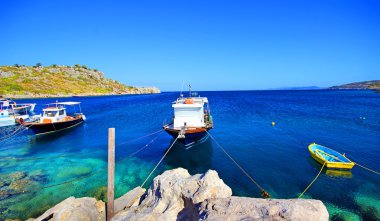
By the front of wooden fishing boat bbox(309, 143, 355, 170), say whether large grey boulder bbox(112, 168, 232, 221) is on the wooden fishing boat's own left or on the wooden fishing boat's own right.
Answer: on the wooden fishing boat's own left

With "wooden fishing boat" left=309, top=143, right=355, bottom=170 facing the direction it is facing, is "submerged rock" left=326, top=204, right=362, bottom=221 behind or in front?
behind

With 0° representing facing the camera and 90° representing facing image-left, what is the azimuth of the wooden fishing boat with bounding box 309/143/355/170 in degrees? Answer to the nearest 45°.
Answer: approximately 135°

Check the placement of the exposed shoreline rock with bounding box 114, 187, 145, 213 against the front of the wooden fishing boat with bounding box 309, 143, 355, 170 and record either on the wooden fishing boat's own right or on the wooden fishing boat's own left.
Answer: on the wooden fishing boat's own left

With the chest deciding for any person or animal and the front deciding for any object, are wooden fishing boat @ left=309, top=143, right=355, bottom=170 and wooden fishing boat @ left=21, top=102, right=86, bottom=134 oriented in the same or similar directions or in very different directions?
very different directions

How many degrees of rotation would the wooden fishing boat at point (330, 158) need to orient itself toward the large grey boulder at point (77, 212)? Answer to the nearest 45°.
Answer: approximately 90° to its left
